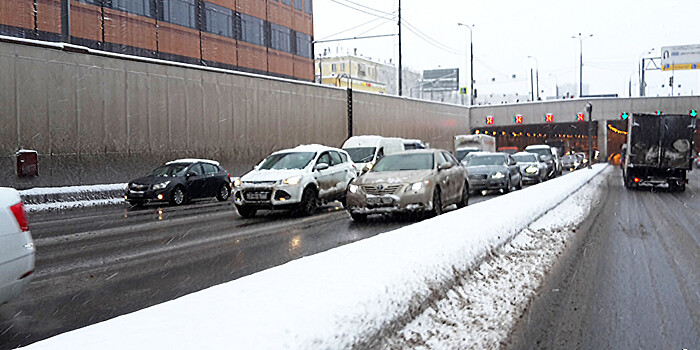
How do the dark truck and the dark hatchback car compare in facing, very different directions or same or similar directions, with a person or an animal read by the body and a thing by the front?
very different directions

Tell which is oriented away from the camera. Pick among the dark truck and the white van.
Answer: the dark truck

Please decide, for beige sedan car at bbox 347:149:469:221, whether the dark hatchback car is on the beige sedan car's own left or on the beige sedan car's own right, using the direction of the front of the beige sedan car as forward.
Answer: on the beige sedan car's own right

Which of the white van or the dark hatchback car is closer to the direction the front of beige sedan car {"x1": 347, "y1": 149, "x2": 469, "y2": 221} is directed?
the dark hatchback car

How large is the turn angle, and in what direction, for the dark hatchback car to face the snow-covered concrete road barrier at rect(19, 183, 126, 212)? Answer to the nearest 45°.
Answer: approximately 45° to its right

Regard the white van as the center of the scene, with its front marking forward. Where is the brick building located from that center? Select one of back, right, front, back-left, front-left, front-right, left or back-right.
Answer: right

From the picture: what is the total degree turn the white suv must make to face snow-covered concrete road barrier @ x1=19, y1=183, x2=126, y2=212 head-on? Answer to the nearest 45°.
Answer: approximately 90° to its right

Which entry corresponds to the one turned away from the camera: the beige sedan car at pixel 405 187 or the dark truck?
the dark truck

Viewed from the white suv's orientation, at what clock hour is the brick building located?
The brick building is roughly at 4 o'clock from the white suv.

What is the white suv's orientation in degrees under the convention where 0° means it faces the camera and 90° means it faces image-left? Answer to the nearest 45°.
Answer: approximately 45°

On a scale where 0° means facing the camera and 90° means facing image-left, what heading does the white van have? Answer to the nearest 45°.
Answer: approximately 45°

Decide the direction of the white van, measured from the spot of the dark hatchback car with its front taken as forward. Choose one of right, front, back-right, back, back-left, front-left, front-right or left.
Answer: back-left

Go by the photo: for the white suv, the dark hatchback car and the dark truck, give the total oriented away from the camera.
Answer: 1

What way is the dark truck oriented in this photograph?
away from the camera

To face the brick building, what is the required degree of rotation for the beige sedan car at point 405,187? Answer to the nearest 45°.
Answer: approximately 90° to its right
